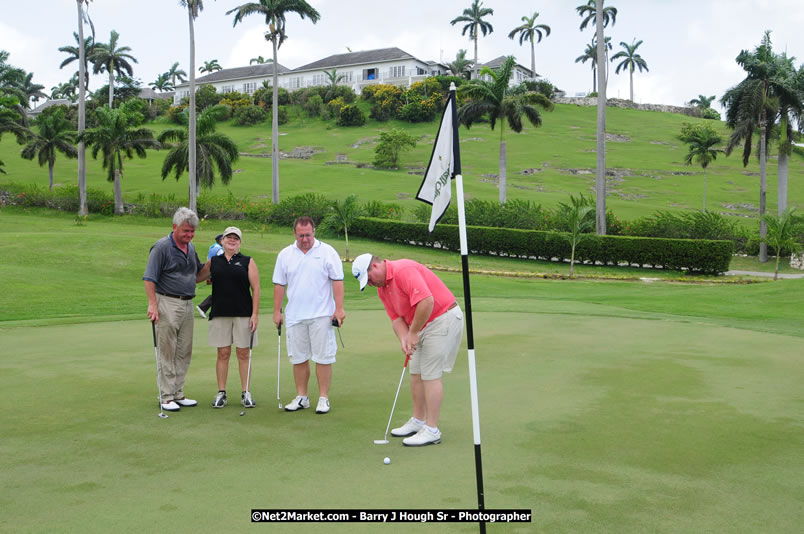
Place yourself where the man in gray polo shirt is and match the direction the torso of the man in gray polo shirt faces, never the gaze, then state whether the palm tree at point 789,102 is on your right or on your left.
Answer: on your left

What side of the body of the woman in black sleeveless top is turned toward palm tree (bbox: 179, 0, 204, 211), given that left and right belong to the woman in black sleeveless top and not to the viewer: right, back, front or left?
back

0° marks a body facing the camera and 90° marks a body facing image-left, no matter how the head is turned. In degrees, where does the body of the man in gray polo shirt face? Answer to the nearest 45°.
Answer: approximately 315°

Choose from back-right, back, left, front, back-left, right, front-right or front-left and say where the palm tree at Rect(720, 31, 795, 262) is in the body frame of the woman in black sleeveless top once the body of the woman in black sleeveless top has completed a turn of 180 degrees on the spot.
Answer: front-right

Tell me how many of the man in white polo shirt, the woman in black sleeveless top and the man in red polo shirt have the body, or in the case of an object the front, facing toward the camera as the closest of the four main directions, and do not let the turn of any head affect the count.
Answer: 2

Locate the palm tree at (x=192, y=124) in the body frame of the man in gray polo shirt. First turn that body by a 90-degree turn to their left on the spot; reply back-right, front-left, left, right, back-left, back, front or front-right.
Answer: front-left

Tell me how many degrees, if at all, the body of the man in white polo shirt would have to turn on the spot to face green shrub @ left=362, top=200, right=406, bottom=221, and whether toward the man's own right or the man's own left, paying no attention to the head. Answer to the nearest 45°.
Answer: approximately 180°

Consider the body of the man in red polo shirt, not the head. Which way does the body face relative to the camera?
to the viewer's left

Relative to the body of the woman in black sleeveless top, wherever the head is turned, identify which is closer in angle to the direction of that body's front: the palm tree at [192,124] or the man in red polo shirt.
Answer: the man in red polo shirt

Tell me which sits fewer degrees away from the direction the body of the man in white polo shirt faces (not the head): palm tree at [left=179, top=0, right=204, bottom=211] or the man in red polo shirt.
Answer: the man in red polo shirt

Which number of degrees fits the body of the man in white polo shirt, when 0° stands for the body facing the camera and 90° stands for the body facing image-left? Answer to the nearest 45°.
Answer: approximately 0°
